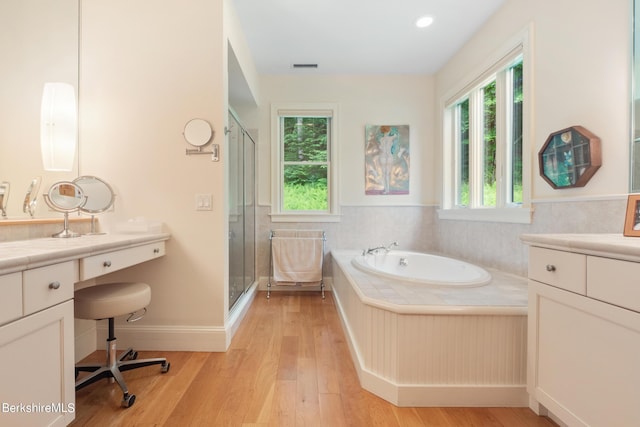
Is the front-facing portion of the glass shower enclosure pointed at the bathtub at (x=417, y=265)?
yes

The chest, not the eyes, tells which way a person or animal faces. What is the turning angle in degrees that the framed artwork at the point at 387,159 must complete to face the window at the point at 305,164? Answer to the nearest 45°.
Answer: approximately 90° to its right

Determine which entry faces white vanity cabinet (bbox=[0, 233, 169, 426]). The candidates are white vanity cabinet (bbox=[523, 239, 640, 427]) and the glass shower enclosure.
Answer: white vanity cabinet (bbox=[523, 239, 640, 427])

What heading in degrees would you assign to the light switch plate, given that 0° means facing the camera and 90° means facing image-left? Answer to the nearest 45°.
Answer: approximately 0°

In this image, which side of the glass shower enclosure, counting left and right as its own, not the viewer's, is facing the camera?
right

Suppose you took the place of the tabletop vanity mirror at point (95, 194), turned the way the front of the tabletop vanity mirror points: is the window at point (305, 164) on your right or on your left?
on your left

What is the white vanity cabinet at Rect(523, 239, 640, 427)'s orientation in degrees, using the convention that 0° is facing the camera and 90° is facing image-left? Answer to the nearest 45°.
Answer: approximately 45°

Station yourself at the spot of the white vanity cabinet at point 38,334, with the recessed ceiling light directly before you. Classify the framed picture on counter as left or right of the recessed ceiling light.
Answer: right

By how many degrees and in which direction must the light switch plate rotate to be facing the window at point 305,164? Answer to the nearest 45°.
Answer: approximately 135° to its left

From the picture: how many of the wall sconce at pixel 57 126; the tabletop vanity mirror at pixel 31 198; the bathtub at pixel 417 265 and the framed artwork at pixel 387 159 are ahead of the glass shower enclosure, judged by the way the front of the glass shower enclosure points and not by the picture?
2

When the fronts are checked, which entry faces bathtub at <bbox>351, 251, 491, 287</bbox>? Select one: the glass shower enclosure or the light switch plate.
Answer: the glass shower enclosure

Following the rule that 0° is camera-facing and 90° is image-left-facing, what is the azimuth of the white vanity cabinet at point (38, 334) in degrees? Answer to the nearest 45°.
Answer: approximately 315°
